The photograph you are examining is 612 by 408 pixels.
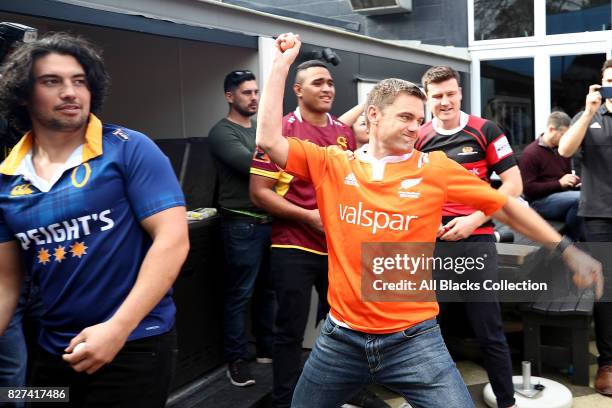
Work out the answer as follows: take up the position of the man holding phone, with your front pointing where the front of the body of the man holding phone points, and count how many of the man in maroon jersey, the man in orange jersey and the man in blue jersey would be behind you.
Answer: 0

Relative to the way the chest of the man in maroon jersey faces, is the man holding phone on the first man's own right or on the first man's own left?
on the first man's own left

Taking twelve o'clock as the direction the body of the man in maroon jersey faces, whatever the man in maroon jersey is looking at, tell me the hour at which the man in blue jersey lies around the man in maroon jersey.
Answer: The man in blue jersey is roughly at 2 o'clock from the man in maroon jersey.

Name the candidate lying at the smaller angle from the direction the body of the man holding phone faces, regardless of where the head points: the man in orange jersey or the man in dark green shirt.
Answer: the man in orange jersey

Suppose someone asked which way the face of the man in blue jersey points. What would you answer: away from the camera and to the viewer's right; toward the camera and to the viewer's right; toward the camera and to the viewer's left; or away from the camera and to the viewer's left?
toward the camera and to the viewer's right

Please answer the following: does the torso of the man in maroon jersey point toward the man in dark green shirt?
no

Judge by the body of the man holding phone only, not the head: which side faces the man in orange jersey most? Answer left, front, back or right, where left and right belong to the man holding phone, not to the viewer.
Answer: front

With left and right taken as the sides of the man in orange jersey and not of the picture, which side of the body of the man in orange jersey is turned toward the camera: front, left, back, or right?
front

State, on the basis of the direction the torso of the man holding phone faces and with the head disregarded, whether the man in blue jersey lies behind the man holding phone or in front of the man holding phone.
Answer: in front

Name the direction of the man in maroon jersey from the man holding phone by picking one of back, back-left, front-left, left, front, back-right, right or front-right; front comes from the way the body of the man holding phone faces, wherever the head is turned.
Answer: front-right

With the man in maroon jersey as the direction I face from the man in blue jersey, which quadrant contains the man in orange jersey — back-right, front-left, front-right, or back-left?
front-right

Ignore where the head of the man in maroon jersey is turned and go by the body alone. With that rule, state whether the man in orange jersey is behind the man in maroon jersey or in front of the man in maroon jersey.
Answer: in front

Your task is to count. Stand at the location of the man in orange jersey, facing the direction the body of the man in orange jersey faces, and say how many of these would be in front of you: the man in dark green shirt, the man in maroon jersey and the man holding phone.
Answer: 0

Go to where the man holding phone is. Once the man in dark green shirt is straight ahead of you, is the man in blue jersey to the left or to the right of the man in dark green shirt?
left

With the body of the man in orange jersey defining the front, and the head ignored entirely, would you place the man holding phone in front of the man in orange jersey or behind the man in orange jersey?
behind
